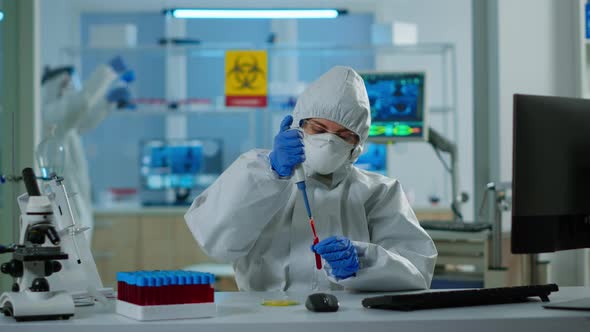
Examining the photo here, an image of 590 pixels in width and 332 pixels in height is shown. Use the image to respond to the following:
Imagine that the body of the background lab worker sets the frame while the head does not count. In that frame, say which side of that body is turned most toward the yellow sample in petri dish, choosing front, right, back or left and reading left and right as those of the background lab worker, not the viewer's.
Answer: right

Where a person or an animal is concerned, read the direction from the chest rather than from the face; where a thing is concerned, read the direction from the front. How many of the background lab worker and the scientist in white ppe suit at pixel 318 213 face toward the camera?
1

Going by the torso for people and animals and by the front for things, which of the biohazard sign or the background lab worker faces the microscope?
the biohazard sign

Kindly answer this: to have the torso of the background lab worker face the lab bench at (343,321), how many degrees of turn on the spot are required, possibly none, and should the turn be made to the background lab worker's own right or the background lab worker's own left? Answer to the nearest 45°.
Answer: approximately 90° to the background lab worker's own right

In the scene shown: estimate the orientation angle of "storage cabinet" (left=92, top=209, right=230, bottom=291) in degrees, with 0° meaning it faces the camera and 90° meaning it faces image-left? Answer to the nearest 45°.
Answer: approximately 0°

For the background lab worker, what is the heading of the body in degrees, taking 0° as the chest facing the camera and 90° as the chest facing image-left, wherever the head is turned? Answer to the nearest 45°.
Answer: approximately 270°

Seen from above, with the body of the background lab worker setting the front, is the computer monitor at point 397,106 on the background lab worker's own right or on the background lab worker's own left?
on the background lab worker's own right

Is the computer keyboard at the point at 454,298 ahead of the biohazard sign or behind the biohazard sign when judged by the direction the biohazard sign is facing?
ahead

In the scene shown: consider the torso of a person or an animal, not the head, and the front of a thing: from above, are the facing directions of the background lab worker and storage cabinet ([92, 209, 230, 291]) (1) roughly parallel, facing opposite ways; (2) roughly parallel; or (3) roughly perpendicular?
roughly perpendicular

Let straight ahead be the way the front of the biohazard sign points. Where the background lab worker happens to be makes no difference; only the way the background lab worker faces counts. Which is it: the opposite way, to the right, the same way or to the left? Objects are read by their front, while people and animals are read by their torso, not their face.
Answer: to the left
